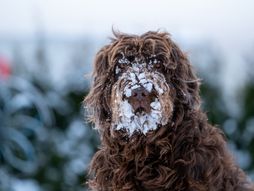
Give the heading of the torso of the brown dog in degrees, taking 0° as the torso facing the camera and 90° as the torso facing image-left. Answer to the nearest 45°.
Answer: approximately 0°
